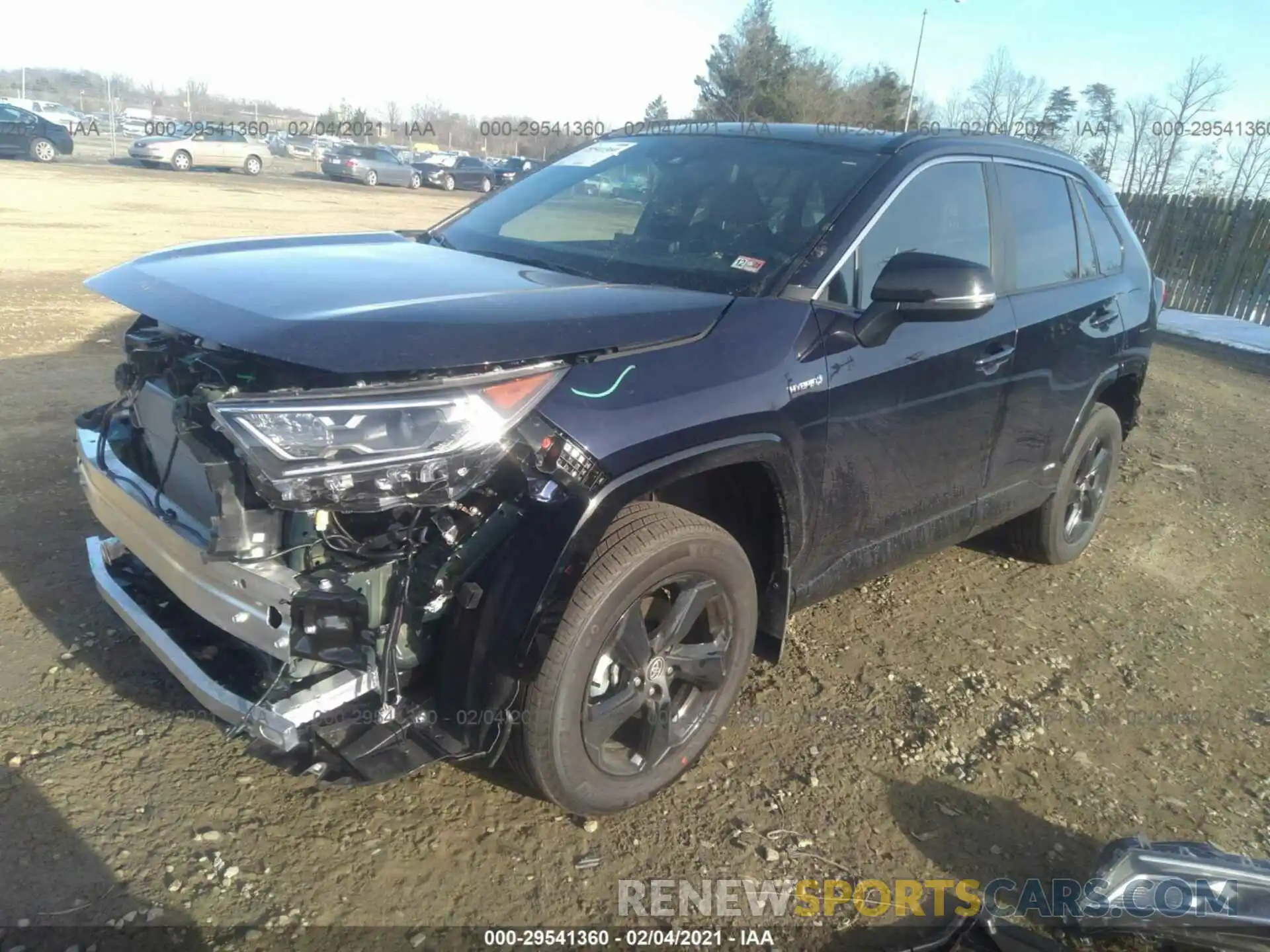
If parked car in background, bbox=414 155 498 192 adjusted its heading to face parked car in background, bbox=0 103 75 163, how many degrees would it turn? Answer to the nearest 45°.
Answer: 0° — it already faces it

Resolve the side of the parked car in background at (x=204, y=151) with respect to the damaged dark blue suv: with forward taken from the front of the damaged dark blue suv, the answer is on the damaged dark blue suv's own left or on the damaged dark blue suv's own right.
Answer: on the damaged dark blue suv's own right

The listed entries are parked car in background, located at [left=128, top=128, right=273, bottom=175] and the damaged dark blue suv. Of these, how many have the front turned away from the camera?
0

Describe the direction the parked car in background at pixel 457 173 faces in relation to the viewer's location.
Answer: facing the viewer and to the left of the viewer

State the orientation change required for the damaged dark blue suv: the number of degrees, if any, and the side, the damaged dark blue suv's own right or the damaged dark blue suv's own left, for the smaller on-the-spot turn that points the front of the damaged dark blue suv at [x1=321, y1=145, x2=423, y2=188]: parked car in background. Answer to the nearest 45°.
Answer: approximately 135° to the damaged dark blue suv's own right

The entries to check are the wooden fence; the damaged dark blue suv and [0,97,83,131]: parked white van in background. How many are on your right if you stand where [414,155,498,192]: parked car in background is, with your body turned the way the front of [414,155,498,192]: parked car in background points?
1

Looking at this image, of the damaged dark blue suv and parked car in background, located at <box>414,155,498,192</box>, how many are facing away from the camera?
0

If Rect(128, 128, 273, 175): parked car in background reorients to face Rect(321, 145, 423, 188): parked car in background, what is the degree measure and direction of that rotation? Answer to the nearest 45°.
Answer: approximately 135° to its left

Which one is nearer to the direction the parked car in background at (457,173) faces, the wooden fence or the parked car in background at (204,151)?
the parked car in background

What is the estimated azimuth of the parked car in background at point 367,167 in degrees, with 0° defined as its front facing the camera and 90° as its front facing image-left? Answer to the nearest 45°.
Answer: approximately 225°

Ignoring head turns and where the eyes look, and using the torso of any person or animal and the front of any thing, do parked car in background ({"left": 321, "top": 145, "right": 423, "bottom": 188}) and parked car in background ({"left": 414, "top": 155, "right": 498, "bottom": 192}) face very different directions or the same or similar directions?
very different directions
